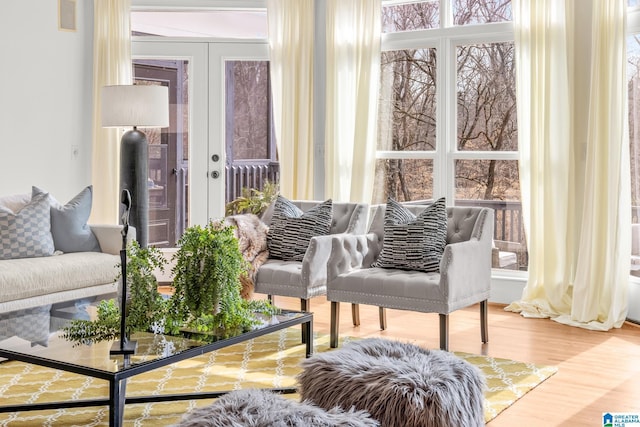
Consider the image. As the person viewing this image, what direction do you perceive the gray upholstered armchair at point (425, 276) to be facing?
facing the viewer and to the left of the viewer

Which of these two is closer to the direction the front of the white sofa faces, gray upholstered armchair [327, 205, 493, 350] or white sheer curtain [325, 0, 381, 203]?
the gray upholstered armchair

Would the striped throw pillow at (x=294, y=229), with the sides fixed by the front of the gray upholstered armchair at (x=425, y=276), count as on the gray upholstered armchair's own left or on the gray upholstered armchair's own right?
on the gray upholstered armchair's own right

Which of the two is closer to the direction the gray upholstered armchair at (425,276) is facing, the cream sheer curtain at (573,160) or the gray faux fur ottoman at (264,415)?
the gray faux fur ottoman

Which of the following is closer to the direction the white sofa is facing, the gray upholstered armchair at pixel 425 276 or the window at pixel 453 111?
the gray upholstered armchair

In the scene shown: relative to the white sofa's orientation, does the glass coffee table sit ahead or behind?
ahead

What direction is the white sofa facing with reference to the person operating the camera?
facing the viewer and to the right of the viewer

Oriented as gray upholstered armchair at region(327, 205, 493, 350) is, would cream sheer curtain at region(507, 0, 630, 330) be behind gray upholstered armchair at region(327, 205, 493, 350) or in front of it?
behind

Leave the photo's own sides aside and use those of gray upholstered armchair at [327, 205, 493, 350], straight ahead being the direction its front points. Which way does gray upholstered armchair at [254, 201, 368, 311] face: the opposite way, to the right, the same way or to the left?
the same way

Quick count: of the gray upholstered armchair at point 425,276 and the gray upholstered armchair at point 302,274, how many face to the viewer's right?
0

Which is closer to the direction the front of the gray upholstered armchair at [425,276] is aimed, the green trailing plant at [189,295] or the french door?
the green trailing plant

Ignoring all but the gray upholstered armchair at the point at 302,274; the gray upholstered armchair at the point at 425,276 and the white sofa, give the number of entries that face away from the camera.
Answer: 0

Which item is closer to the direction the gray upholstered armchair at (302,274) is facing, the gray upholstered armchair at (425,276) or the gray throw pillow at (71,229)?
the gray throw pillow

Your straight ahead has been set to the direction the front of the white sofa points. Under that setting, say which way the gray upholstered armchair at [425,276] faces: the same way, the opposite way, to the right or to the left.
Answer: to the right

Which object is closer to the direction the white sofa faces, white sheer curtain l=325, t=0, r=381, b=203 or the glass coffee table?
the glass coffee table

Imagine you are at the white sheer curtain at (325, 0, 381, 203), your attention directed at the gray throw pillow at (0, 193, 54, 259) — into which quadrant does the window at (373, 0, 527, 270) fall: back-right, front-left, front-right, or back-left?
back-left

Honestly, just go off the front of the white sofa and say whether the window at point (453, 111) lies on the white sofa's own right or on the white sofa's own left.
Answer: on the white sofa's own left

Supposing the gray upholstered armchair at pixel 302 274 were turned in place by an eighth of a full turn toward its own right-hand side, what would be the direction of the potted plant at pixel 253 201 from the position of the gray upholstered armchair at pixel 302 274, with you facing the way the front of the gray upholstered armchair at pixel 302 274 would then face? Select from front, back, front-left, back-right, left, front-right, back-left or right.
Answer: right
